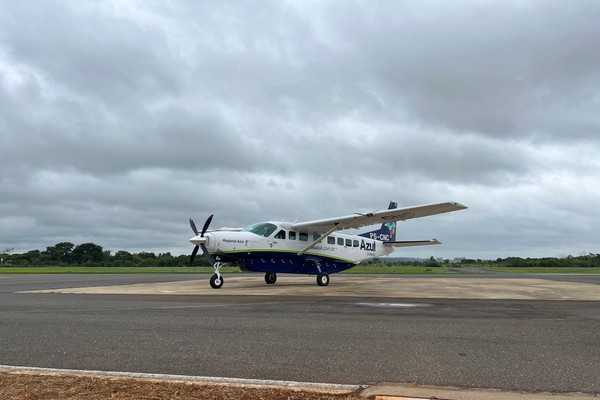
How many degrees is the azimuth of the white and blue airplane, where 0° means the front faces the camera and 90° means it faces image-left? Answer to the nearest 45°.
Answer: approximately 45°
